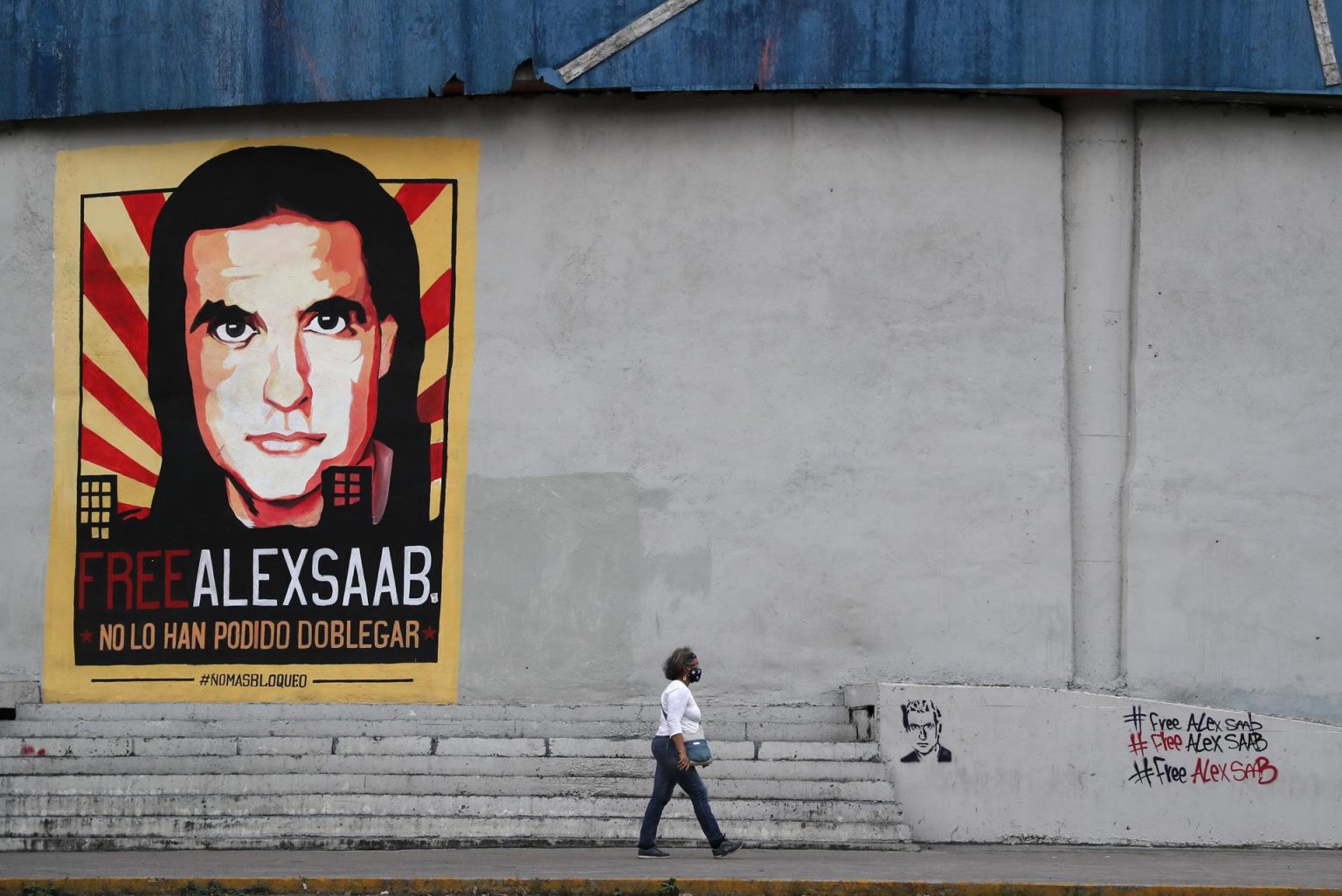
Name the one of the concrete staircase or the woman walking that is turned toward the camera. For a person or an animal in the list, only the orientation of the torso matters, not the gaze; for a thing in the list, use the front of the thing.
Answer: the concrete staircase

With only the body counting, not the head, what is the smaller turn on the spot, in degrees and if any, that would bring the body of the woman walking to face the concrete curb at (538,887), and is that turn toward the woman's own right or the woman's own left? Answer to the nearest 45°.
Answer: approximately 135° to the woman's own right

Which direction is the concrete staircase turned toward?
toward the camera

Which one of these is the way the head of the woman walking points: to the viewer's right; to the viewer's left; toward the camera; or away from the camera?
to the viewer's right

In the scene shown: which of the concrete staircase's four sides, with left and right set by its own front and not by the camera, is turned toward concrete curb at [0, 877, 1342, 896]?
front

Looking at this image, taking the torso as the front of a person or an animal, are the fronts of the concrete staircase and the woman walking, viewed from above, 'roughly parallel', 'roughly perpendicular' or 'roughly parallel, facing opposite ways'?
roughly perpendicular

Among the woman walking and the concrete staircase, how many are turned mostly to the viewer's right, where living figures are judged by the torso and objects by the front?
1

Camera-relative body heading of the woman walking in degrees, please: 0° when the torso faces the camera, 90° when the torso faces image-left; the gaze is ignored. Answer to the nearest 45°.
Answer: approximately 270°
